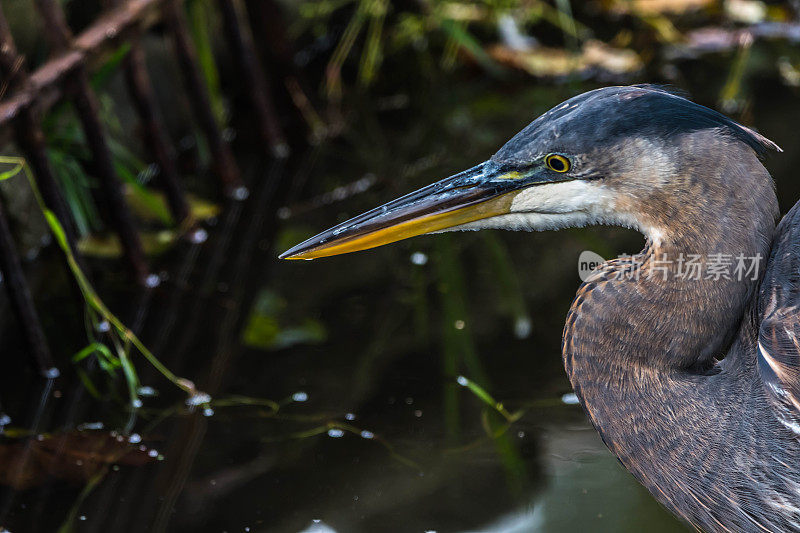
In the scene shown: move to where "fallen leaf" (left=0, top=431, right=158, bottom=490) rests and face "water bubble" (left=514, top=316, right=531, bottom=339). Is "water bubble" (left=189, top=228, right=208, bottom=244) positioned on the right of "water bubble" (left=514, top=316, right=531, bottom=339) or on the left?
left

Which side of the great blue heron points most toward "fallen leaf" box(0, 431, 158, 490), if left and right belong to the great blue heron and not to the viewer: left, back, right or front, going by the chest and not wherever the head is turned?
front

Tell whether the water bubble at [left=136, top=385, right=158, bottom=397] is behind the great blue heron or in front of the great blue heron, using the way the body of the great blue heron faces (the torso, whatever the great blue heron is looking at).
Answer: in front

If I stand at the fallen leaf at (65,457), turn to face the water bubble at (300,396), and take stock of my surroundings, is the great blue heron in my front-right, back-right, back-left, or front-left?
front-right

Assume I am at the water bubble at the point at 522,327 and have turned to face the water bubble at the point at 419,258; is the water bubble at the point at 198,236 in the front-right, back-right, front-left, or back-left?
front-left

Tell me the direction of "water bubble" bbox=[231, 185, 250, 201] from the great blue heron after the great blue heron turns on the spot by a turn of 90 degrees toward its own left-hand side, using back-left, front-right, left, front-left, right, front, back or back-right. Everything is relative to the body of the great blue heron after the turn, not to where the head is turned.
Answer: back-right

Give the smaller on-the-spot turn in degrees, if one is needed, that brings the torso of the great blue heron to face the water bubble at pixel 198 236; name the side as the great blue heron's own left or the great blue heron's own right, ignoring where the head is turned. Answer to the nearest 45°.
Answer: approximately 45° to the great blue heron's own right

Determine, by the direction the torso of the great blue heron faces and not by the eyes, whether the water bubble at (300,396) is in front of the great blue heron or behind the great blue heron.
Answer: in front

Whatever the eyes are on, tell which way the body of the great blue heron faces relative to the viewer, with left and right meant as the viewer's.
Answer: facing to the left of the viewer

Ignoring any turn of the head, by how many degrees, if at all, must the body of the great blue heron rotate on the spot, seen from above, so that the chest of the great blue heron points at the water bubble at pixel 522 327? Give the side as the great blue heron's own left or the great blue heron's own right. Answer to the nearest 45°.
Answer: approximately 90° to the great blue heron's own right
